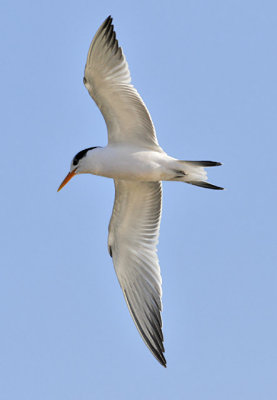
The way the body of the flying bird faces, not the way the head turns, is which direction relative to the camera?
to the viewer's left
